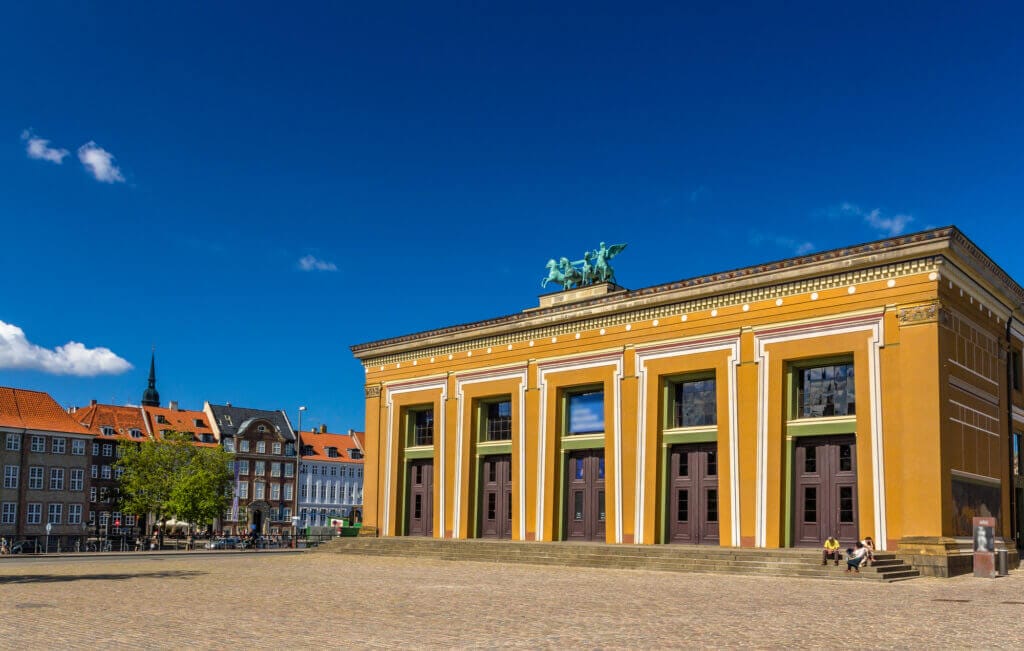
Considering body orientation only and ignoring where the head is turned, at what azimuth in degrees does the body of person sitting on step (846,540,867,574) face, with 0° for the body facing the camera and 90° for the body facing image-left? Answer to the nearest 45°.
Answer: approximately 45°

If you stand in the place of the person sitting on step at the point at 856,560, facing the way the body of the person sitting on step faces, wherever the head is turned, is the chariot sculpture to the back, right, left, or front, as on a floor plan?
right

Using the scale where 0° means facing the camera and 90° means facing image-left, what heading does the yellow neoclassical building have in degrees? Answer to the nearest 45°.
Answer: approximately 45°
